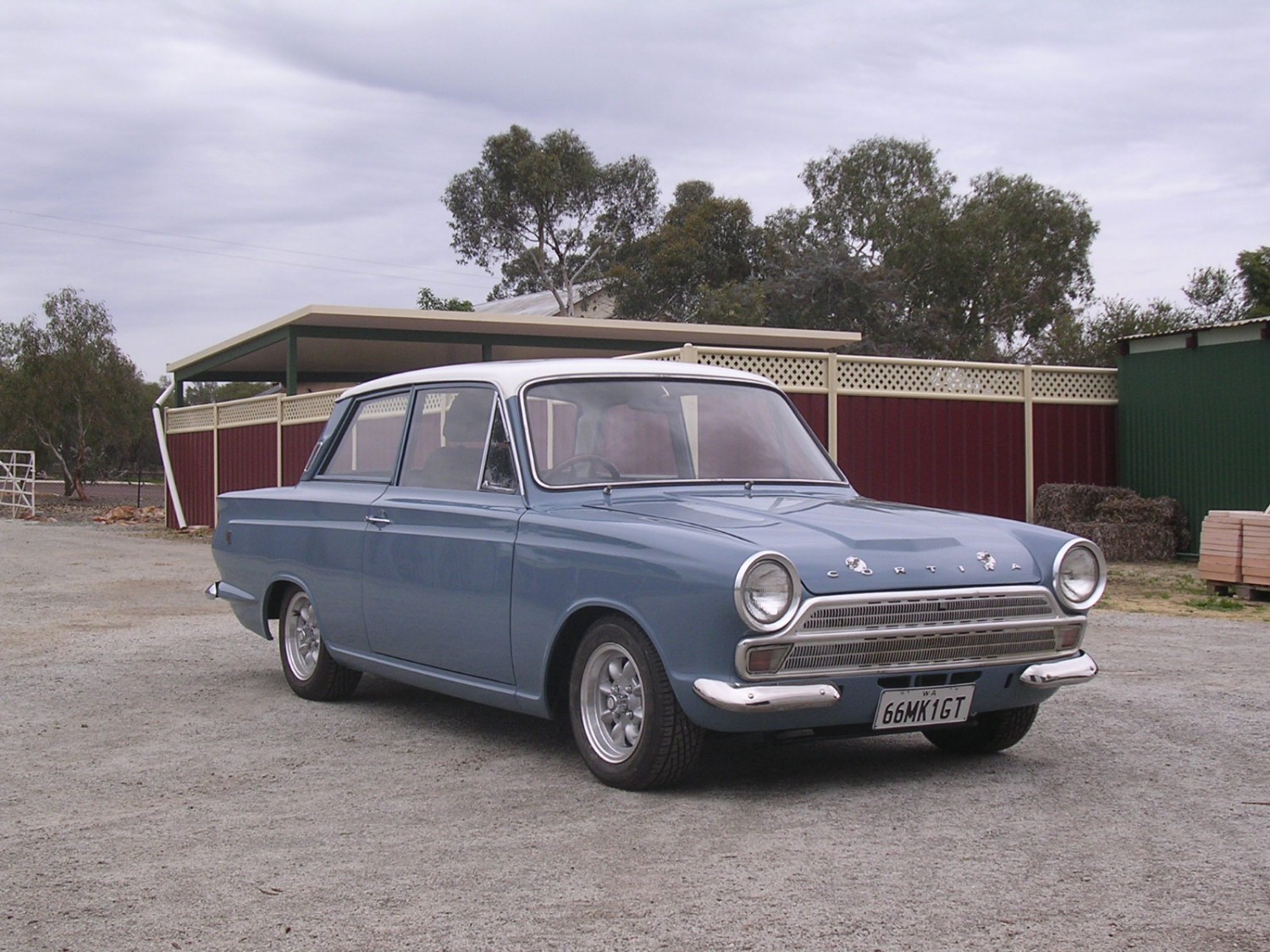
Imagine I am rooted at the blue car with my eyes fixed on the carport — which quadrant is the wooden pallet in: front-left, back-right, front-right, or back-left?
front-right

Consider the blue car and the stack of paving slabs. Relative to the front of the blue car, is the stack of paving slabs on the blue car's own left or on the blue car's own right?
on the blue car's own left

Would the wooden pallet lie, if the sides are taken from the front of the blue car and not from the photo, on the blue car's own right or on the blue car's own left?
on the blue car's own left

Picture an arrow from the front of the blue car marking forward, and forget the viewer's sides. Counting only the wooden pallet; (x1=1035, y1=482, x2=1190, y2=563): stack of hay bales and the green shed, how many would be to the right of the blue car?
0

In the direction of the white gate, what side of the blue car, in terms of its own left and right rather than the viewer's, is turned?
back

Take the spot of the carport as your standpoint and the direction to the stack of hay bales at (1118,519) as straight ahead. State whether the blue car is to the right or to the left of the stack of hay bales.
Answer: right

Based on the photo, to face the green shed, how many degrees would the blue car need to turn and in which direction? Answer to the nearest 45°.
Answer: approximately 90° to its left

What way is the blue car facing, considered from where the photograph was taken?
facing the viewer and to the right of the viewer

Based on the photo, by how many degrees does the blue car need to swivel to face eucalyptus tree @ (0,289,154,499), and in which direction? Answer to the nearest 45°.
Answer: approximately 180°

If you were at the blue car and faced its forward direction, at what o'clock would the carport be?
The carport is roughly at 7 o'clock from the blue car.

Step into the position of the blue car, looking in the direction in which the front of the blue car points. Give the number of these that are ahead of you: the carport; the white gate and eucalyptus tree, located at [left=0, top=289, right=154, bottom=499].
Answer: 0
